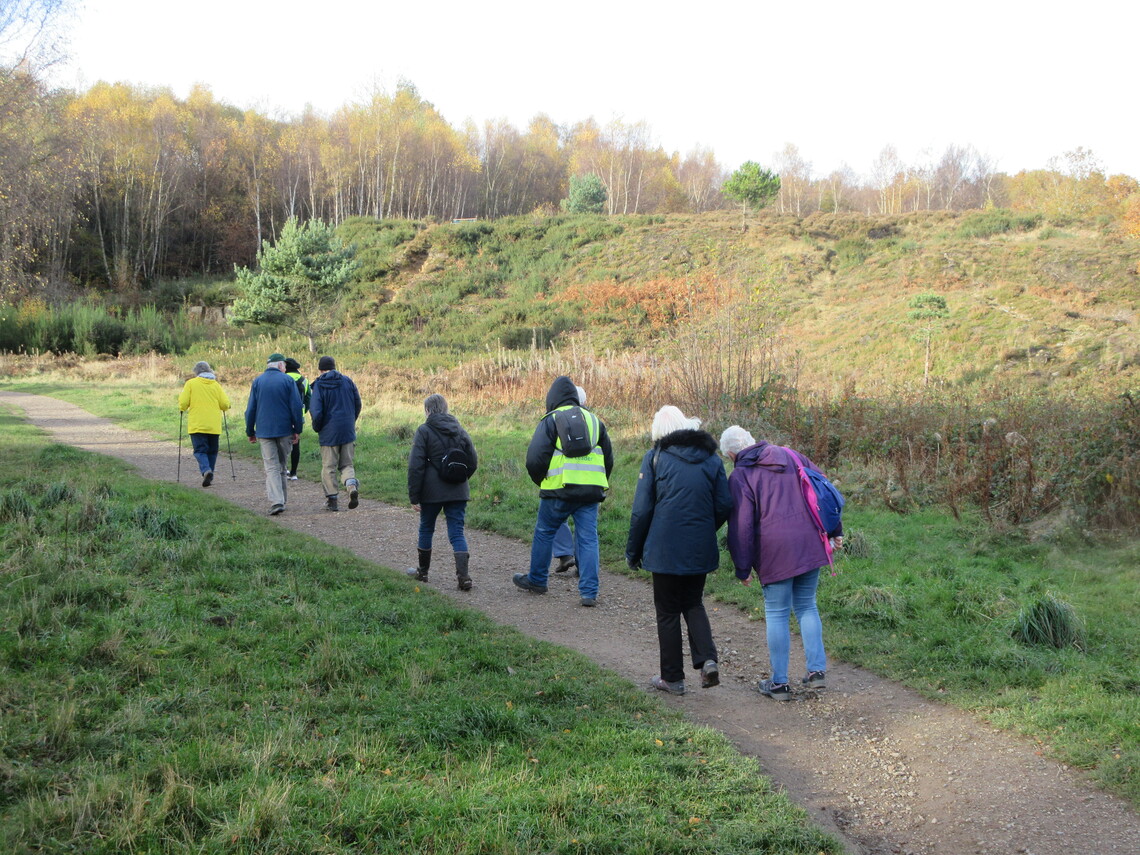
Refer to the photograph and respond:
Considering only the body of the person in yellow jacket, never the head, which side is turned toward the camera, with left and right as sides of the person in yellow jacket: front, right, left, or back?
back

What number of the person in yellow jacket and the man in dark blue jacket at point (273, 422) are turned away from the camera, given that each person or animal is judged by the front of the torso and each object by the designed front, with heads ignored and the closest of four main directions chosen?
2

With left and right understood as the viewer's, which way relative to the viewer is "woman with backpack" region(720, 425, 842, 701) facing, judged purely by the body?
facing away from the viewer and to the left of the viewer

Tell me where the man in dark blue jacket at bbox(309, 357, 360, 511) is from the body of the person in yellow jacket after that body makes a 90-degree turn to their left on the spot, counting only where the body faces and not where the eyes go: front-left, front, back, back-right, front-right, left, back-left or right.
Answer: back-left

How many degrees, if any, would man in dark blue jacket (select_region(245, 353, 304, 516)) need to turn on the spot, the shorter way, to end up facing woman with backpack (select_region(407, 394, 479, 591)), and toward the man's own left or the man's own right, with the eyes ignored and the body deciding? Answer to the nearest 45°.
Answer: approximately 180°

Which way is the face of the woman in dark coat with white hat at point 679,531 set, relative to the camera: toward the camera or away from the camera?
away from the camera

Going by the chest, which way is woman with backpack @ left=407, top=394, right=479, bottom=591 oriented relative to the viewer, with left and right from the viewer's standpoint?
facing away from the viewer and to the left of the viewer

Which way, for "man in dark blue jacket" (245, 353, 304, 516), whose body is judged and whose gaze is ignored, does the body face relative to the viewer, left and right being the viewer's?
facing away from the viewer

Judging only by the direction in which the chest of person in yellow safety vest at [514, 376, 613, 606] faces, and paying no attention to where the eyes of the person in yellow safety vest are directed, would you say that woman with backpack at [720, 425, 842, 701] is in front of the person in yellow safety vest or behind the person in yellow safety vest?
behind

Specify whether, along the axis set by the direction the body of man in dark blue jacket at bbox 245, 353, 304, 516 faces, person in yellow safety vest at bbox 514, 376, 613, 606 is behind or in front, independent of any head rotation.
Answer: behind

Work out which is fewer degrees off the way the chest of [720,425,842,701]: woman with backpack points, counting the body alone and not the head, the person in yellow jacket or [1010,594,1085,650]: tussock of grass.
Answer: the person in yellow jacket

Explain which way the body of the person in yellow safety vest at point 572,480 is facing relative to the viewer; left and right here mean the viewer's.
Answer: facing away from the viewer and to the left of the viewer
